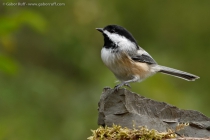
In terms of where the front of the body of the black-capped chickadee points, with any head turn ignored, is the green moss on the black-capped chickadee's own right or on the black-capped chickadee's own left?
on the black-capped chickadee's own left

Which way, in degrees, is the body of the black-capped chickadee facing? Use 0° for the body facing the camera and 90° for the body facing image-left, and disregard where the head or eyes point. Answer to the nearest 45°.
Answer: approximately 90°
